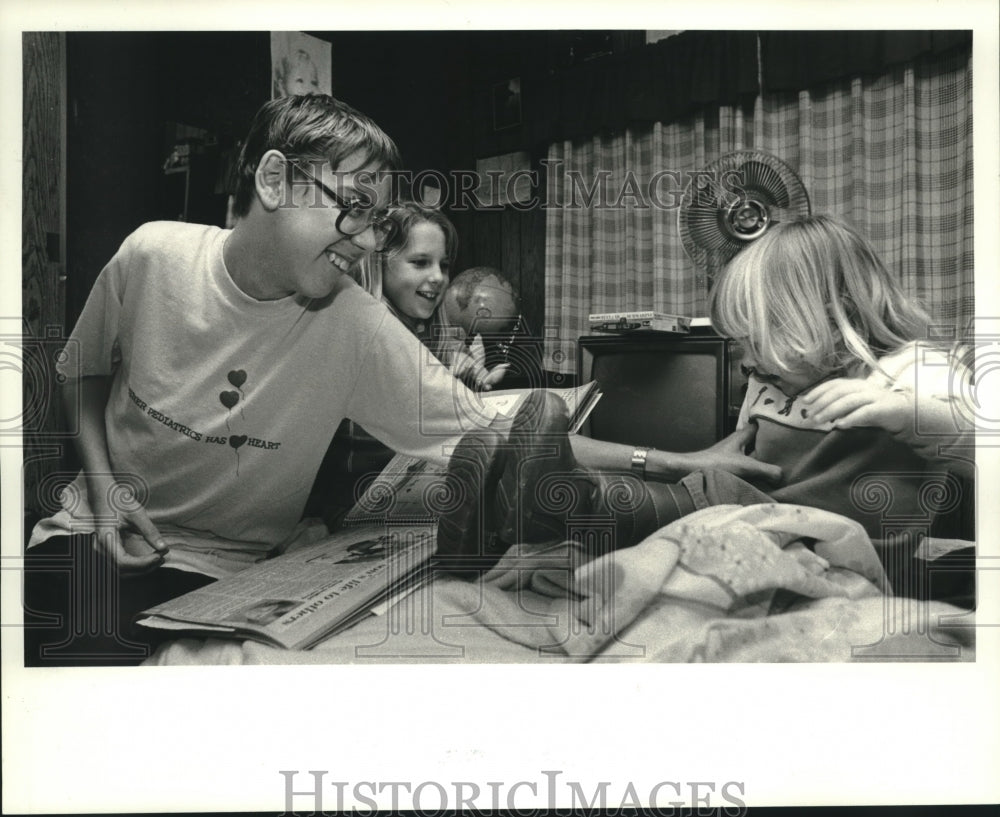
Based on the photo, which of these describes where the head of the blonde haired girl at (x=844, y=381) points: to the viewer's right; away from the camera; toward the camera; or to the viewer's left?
to the viewer's left

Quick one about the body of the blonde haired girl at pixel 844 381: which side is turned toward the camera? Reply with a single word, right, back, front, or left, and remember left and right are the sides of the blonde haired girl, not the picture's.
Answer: left

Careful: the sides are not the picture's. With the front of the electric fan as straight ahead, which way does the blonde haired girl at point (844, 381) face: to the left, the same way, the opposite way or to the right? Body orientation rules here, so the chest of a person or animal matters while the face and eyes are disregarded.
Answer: to the right

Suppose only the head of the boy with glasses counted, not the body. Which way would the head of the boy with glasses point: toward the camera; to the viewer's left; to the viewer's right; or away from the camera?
to the viewer's right

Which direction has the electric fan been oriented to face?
toward the camera

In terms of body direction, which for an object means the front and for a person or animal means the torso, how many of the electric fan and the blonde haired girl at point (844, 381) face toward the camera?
1
